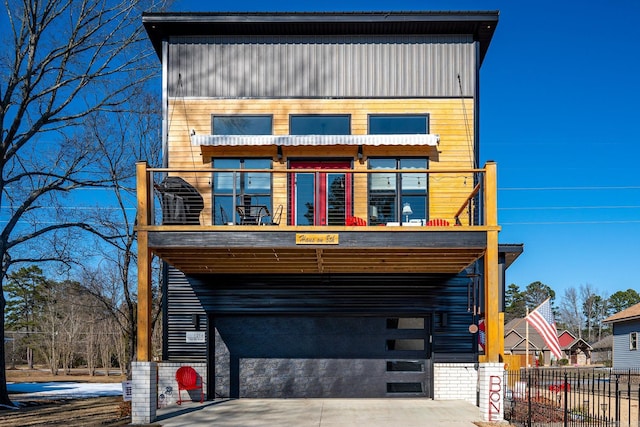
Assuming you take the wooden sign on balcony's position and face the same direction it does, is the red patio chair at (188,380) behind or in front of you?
behind

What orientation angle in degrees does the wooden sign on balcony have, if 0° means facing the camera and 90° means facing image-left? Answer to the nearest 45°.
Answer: approximately 0°

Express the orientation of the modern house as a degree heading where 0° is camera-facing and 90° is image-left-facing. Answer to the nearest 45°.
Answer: approximately 0°

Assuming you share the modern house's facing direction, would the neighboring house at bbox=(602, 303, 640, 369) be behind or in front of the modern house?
behind

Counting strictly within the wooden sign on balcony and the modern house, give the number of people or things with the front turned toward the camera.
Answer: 2

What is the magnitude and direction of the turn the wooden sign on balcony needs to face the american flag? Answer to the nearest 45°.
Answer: approximately 135° to its left

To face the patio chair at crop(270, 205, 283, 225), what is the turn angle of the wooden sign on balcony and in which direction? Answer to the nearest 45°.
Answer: approximately 180°
